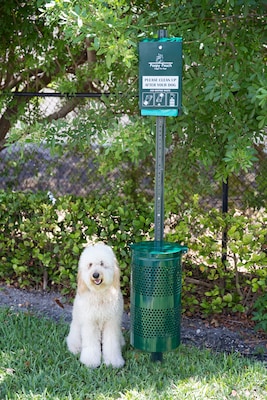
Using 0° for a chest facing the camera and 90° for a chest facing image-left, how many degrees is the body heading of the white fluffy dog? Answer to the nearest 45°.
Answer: approximately 0°

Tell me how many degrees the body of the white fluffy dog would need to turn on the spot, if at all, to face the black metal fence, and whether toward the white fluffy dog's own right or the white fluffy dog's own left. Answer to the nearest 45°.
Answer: approximately 180°

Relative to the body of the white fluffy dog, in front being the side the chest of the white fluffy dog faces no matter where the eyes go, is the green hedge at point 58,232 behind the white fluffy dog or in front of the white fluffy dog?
behind
